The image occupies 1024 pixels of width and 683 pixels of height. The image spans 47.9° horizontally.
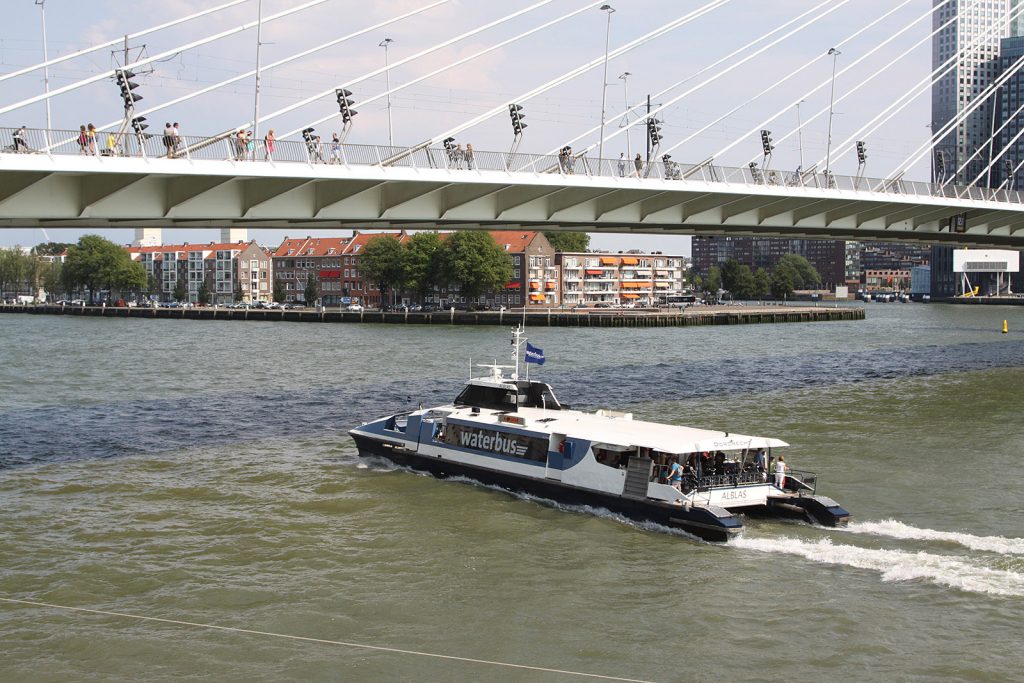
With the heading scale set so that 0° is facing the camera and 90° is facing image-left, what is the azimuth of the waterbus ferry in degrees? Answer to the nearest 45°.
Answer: approximately 135°

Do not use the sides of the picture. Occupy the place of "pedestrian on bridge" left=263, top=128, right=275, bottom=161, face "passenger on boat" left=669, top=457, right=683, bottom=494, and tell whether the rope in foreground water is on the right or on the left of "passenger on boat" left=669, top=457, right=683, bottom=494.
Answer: right

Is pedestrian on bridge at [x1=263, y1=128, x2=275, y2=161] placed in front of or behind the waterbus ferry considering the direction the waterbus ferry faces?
in front

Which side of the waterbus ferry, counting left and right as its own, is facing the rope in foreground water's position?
left

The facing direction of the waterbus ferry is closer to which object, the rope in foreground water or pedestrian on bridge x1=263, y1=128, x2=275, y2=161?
the pedestrian on bridge
